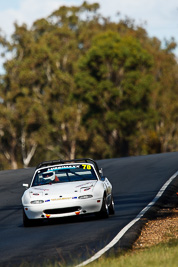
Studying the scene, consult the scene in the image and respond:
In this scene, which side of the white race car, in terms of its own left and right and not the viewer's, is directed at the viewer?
front
